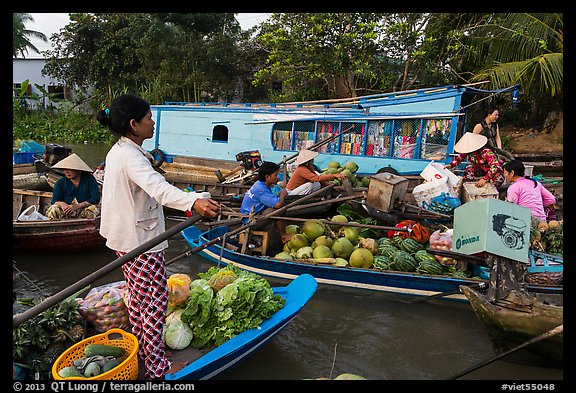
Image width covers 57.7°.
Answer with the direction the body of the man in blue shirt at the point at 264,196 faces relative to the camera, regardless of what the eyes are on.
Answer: to the viewer's right

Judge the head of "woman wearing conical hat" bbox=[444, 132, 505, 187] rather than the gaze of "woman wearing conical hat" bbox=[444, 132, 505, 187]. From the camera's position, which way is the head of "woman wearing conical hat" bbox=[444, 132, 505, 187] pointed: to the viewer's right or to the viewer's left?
to the viewer's left

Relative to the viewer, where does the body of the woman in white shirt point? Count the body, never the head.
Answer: to the viewer's right

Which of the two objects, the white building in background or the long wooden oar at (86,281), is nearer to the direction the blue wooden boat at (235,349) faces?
the white building in background

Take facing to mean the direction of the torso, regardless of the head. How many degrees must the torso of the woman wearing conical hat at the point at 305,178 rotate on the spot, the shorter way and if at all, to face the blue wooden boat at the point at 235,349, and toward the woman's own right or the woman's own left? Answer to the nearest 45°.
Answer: approximately 90° to the woman's own right

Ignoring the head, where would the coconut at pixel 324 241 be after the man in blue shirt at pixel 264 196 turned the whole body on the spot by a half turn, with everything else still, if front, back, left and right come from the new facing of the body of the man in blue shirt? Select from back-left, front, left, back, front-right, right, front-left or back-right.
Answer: back

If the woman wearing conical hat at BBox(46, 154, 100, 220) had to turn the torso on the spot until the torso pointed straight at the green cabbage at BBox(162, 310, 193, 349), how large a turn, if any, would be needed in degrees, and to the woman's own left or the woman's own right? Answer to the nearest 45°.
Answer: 0° — they already face it

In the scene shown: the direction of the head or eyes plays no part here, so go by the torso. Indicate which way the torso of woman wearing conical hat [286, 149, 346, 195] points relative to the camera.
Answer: to the viewer's right

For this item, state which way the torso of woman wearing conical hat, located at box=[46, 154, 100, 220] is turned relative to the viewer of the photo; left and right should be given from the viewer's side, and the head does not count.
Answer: facing the viewer

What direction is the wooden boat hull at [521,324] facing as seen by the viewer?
to the viewer's left

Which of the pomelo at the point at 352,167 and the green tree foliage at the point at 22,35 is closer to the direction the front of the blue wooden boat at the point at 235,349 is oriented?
the pomelo

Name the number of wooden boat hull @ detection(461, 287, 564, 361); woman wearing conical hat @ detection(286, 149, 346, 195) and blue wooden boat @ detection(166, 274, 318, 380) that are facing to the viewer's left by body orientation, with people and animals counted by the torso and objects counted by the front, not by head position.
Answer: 1
